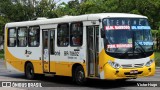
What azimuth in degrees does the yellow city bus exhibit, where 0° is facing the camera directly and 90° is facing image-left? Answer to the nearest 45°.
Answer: approximately 315°
